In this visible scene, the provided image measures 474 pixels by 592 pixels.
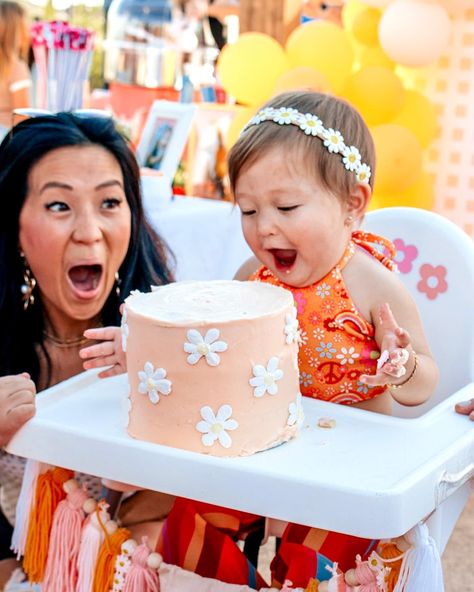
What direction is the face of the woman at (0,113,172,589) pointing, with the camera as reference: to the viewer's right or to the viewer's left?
to the viewer's right

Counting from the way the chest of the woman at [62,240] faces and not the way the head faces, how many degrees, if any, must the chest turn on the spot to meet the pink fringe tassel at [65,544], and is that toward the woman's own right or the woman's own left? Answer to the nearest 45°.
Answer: approximately 45° to the woman's own right

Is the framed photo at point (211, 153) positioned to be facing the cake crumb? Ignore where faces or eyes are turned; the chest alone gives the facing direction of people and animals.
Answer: yes

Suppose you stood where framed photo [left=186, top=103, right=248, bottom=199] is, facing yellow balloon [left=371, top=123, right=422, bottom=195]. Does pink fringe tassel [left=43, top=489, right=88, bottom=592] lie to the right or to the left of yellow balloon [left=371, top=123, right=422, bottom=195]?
right

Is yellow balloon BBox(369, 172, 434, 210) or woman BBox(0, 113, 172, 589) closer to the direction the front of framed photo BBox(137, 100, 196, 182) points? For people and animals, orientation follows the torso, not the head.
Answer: the woman

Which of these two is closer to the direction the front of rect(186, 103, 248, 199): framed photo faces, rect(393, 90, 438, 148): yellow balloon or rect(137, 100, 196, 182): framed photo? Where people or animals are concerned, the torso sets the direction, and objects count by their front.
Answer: the framed photo

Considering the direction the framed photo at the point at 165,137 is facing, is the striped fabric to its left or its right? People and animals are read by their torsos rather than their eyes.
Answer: on its left

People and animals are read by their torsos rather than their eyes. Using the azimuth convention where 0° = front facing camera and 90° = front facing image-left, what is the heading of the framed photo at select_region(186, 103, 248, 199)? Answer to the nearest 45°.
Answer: approximately 0°

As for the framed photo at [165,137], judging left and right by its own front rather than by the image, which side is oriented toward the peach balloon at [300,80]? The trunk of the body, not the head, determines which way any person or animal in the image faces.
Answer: back

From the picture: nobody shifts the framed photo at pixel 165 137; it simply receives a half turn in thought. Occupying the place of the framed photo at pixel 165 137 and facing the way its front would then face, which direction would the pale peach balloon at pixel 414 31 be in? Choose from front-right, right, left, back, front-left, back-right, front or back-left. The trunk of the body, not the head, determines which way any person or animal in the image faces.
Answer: front
